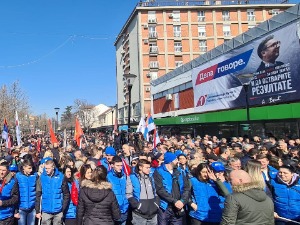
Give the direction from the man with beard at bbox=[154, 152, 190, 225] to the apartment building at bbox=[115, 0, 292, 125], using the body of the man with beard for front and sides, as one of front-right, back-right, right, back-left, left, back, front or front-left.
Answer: back-left

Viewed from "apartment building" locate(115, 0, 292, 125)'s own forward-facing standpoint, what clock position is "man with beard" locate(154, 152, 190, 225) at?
The man with beard is roughly at 12 o'clock from the apartment building.

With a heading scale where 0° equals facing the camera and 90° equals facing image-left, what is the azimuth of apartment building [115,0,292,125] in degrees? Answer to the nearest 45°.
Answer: approximately 0°

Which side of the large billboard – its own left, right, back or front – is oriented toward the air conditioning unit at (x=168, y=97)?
right

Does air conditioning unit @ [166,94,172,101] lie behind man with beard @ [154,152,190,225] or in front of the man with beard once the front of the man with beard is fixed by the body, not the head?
behind

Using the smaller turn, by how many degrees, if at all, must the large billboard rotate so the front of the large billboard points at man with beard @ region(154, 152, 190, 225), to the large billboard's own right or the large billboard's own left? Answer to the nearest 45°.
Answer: approximately 45° to the large billboard's own left

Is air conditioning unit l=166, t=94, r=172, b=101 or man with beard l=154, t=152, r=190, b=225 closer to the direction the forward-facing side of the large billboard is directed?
the man with beard

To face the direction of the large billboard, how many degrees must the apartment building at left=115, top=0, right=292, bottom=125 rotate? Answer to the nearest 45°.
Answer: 0° — it already faces it
